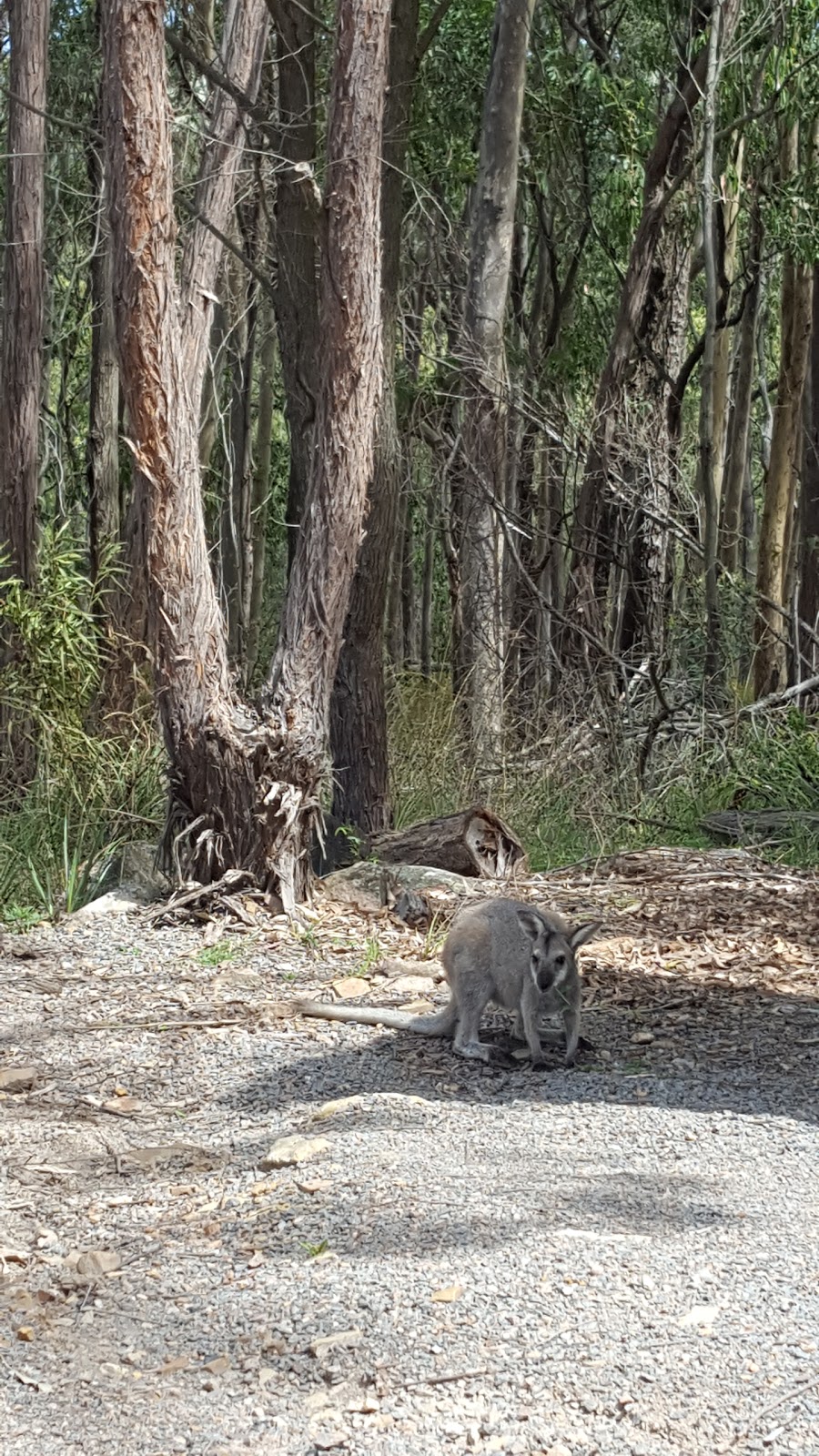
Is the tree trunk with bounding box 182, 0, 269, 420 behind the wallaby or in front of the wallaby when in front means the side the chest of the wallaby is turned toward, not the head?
behind

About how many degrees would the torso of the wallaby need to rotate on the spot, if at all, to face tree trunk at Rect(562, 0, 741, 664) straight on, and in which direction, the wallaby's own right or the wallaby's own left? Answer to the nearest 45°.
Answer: approximately 135° to the wallaby's own left

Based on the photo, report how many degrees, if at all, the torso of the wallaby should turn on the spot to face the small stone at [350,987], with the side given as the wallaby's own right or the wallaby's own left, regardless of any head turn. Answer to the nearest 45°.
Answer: approximately 180°

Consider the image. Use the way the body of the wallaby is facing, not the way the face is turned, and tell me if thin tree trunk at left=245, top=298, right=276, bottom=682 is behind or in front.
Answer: behind

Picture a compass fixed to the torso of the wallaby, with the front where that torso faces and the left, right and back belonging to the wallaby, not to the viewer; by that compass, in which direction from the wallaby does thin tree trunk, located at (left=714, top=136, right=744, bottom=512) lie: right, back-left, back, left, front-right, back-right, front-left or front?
back-left

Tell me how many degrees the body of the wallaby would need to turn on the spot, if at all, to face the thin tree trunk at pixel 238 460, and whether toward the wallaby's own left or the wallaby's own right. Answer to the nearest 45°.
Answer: approximately 135° to the wallaby's own left

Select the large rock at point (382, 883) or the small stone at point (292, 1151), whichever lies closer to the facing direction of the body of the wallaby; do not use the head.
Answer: the small stone

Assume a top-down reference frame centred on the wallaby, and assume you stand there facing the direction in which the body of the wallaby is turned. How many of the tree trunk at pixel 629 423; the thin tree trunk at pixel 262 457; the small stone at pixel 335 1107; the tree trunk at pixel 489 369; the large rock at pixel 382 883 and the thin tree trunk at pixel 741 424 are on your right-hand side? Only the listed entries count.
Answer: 1

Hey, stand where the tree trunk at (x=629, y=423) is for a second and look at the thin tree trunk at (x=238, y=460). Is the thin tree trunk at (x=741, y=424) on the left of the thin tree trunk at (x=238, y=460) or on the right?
right

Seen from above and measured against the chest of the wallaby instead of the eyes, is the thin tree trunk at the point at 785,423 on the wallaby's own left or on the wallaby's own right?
on the wallaby's own left

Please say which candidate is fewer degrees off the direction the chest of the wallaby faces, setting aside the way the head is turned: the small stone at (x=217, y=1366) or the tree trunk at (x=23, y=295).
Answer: the small stone

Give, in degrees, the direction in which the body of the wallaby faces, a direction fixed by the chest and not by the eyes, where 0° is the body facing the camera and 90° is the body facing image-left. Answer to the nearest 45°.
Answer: approximately 315°

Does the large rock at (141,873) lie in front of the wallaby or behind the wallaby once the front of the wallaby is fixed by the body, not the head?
behind

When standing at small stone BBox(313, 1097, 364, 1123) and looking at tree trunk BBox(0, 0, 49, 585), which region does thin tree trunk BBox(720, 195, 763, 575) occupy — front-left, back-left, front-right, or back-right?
front-right
